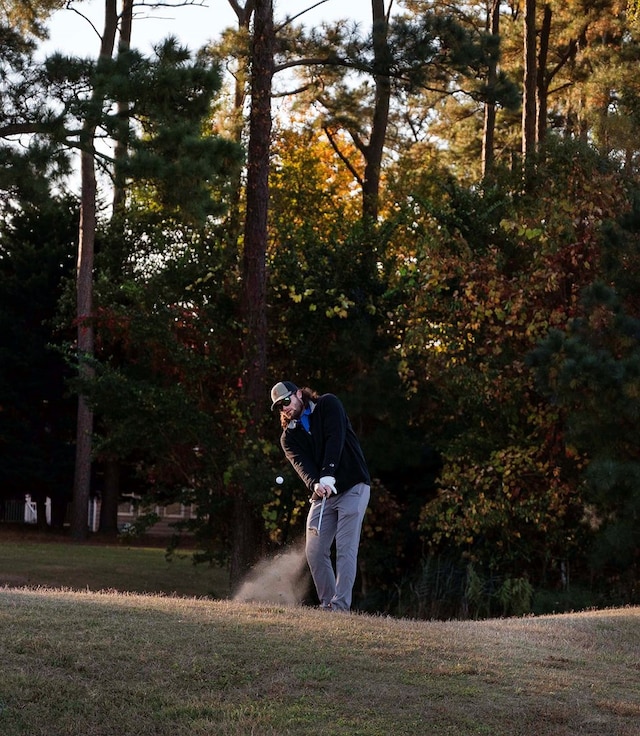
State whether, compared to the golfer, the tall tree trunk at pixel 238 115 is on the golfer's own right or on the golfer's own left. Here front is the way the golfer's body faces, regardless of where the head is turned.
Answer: on the golfer's own right

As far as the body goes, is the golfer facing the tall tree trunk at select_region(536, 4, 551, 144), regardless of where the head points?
no

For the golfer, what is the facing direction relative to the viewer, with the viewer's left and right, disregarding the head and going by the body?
facing the viewer and to the left of the viewer

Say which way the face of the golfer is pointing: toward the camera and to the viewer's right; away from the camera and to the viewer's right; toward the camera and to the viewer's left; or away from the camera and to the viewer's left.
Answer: toward the camera and to the viewer's left

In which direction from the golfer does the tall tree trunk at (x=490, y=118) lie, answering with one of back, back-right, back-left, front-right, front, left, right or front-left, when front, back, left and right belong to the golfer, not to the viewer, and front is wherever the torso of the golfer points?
back-right

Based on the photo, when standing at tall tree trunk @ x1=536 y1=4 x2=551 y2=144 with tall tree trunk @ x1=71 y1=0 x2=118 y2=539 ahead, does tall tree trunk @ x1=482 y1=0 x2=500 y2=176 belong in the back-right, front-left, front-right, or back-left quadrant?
front-right

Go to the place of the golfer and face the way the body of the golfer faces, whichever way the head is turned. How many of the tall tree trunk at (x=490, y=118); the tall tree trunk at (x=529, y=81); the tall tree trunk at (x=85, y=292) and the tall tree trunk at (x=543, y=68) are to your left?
0

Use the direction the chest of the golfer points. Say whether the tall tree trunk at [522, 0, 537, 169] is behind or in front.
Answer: behind

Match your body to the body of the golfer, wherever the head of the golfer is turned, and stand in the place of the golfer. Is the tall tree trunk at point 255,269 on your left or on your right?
on your right

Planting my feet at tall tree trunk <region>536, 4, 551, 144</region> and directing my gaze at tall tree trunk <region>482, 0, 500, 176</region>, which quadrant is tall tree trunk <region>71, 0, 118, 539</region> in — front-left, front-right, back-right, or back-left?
front-left
